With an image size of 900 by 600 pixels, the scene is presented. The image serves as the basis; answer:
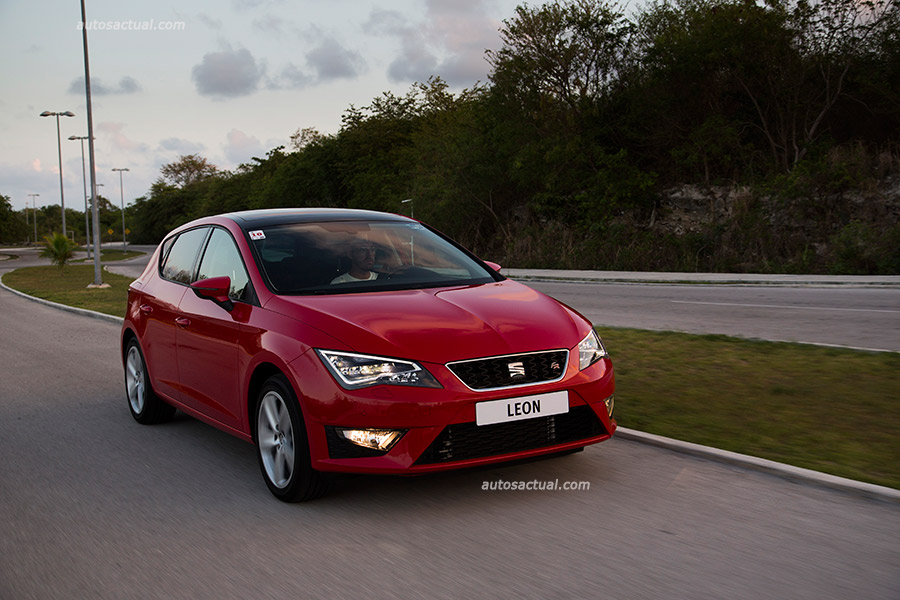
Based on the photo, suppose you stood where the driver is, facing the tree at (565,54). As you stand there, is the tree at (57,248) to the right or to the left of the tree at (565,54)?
left

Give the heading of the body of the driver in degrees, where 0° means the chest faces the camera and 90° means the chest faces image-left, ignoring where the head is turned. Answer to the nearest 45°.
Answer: approximately 315°

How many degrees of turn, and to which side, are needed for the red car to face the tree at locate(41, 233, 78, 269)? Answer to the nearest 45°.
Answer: approximately 135° to its left

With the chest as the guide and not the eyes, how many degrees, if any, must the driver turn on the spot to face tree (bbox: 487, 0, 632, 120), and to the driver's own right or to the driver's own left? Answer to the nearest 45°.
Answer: approximately 135° to the driver's own left

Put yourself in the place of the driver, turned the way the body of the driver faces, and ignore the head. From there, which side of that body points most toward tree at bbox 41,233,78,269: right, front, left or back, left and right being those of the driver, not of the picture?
back

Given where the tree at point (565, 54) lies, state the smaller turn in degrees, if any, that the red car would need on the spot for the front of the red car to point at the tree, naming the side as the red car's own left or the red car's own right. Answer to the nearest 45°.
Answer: approximately 135° to the red car's own left
